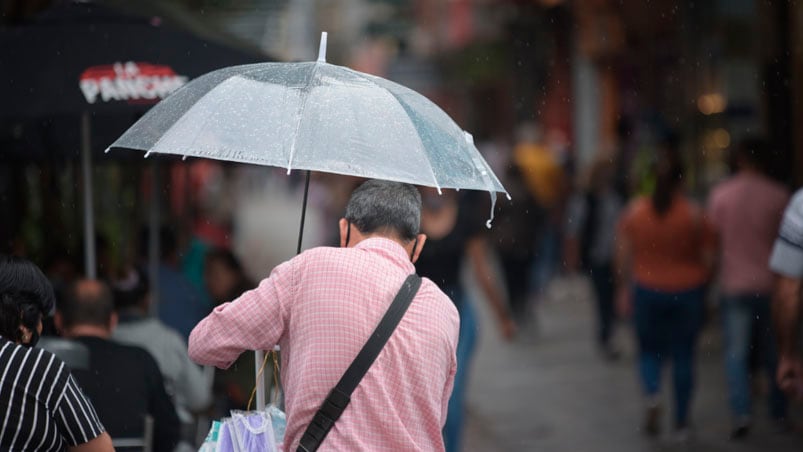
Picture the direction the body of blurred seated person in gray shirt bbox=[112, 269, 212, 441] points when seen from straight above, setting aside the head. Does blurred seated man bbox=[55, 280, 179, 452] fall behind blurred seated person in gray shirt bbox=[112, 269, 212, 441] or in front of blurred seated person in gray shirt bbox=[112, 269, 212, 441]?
behind

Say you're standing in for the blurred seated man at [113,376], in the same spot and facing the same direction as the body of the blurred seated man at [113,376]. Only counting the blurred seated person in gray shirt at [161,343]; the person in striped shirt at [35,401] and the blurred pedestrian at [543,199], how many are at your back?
1

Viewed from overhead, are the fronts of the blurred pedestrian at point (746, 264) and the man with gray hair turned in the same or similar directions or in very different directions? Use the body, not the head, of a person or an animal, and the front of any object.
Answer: same or similar directions

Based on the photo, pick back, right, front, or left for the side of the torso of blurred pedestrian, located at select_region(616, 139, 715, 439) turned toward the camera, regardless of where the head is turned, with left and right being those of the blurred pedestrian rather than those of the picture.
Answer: back

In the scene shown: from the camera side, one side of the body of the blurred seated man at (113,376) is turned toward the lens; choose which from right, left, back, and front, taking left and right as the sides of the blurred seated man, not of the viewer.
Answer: back

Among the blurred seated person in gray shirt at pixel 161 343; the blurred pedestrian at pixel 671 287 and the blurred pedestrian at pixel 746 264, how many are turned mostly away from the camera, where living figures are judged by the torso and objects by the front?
3

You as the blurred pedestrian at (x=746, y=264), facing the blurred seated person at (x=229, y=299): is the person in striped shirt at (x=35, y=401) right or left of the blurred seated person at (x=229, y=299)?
left

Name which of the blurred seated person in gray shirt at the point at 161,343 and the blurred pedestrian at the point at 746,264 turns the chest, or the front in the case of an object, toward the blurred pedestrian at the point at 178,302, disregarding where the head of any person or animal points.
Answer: the blurred seated person in gray shirt at the point at 161,343

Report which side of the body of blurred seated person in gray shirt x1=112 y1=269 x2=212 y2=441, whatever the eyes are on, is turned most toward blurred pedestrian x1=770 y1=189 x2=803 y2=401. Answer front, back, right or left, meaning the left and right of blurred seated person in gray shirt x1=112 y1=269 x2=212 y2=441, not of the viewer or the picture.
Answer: right

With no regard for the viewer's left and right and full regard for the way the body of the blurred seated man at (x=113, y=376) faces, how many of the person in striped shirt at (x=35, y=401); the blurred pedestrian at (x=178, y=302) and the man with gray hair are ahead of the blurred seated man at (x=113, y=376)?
1

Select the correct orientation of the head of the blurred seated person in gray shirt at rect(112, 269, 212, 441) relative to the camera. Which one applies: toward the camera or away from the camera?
away from the camera

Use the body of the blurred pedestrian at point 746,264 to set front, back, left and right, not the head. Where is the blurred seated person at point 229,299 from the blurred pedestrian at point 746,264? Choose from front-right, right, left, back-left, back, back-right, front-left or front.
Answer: back-left

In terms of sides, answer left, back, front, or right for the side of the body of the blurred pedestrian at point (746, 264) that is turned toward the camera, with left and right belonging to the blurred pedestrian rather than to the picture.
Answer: back

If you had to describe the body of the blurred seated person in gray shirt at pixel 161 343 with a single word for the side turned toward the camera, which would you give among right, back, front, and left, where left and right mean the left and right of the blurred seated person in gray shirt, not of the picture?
back

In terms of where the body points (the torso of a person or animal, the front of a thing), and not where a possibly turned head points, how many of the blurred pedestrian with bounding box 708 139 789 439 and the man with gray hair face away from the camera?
2

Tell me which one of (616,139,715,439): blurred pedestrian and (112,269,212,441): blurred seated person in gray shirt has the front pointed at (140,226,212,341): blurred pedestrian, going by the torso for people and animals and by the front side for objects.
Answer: (112,269,212,441): blurred seated person in gray shirt

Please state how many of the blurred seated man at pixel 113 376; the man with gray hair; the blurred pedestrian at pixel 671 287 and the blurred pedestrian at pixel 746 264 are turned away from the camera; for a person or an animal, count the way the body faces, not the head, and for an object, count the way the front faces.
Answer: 4

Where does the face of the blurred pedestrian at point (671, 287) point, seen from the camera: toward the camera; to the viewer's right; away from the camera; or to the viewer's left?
away from the camera

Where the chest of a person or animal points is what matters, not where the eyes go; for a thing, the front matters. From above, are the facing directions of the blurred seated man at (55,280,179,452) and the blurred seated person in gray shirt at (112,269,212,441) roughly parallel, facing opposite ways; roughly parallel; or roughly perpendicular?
roughly parallel
